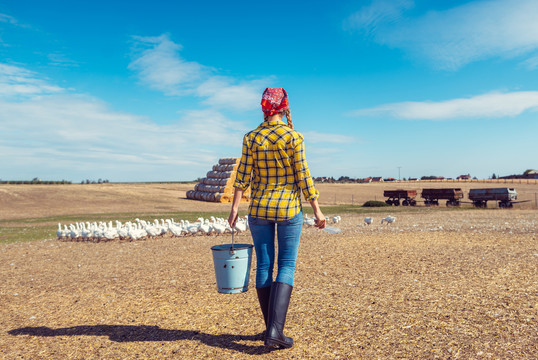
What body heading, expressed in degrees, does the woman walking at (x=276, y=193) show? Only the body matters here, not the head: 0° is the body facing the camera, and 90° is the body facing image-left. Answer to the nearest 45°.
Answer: approximately 180°

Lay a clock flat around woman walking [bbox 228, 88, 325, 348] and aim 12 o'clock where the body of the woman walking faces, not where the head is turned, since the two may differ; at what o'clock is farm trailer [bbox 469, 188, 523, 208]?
The farm trailer is roughly at 1 o'clock from the woman walking.
